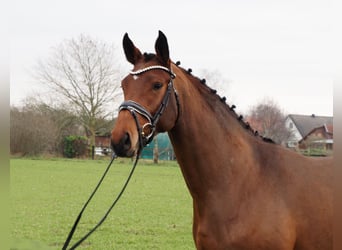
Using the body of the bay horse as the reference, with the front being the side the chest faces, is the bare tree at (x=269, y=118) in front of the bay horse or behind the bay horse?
behind

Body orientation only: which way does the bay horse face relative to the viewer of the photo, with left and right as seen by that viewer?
facing the viewer and to the left of the viewer

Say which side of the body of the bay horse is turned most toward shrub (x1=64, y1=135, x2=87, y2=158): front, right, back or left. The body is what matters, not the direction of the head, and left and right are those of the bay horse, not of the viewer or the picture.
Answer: right
